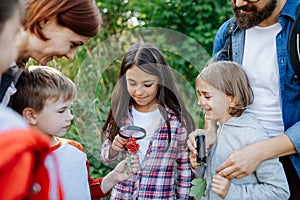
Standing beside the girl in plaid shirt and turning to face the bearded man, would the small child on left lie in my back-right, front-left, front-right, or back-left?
back-right

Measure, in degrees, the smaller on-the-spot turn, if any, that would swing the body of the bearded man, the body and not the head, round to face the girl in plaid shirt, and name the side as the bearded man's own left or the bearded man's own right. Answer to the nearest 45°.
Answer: approximately 45° to the bearded man's own right

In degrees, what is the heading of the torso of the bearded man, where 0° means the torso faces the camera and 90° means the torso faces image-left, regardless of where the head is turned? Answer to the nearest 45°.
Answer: approximately 45°
